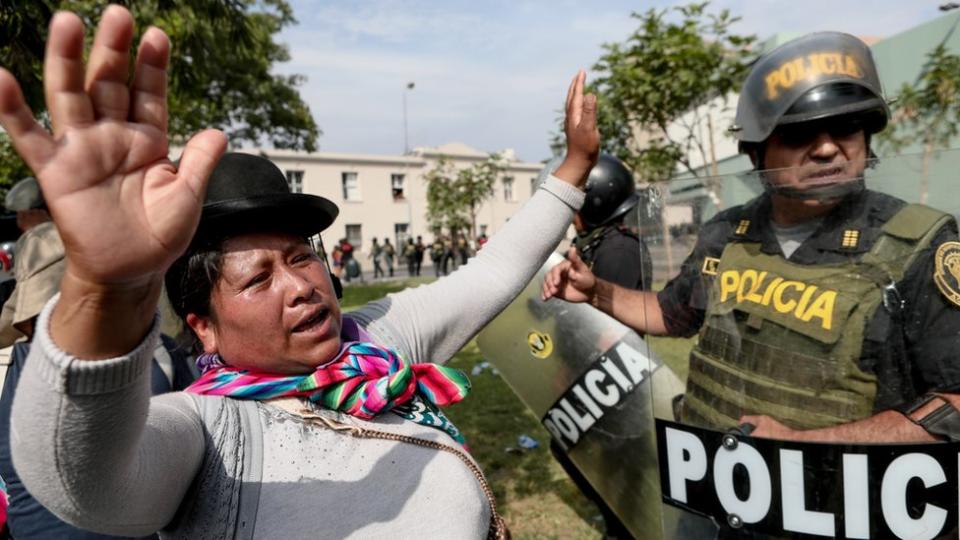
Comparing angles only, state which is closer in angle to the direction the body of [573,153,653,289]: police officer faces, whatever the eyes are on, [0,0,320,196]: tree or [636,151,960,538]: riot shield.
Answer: the tree

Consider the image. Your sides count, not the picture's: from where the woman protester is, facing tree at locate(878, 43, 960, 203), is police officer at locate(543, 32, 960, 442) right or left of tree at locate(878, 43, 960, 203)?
right

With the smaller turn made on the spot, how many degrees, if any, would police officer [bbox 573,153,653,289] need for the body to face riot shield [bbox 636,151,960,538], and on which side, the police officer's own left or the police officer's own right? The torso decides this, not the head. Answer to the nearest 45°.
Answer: approximately 90° to the police officer's own left

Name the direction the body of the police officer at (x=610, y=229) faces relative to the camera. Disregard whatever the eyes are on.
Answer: to the viewer's left

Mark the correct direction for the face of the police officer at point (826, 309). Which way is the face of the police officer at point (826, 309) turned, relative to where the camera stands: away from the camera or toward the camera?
toward the camera

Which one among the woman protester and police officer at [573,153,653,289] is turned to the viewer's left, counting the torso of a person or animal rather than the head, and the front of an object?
the police officer

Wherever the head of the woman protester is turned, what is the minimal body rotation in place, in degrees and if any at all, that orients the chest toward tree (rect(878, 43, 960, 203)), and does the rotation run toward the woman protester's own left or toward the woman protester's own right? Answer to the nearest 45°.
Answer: approximately 90° to the woman protester's own left

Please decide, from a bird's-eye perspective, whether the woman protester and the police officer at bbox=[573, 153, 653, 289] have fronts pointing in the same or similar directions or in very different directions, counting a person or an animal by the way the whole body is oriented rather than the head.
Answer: very different directions

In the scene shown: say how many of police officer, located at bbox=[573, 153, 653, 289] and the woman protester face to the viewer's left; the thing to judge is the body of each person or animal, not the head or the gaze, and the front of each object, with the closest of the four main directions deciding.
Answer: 1

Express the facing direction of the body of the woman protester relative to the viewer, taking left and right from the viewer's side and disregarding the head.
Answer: facing the viewer and to the right of the viewer

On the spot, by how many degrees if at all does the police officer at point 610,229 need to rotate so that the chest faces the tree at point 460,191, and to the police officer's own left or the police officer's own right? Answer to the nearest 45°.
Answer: approximately 90° to the police officer's own right

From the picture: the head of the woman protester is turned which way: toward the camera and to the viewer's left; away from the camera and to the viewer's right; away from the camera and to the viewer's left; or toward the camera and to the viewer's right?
toward the camera and to the viewer's right
